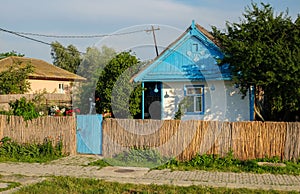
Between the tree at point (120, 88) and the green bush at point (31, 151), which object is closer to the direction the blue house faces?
the green bush

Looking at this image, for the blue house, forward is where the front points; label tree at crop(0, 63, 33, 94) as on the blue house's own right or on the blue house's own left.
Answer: on the blue house's own right

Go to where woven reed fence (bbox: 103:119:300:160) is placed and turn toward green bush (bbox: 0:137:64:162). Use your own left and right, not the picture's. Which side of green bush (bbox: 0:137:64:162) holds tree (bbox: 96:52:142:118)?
right

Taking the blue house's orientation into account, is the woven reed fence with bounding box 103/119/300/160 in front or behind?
in front

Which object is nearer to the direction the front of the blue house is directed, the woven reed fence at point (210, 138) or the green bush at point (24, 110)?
the woven reed fence

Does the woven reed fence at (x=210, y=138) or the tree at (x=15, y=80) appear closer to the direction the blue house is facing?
the woven reed fence

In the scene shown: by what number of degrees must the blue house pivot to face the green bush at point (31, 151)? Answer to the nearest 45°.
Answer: approximately 45° to its right

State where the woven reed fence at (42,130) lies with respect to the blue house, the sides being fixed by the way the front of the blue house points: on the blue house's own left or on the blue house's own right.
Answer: on the blue house's own right

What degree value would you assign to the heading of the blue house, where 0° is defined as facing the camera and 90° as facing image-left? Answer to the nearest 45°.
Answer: approximately 0°

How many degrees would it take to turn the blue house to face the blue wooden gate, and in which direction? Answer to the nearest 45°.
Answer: approximately 45° to its right

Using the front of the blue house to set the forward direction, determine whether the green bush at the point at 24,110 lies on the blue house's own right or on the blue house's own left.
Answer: on the blue house's own right

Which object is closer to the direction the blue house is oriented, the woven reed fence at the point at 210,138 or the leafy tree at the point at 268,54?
the woven reed fence

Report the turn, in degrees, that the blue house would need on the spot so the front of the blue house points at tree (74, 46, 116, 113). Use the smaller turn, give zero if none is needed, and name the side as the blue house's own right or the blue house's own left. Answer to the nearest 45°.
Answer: approximately 135° to the blue house's own right

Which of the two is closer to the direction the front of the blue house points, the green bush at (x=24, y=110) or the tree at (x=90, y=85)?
the green bush

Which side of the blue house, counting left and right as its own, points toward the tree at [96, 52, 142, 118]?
right
